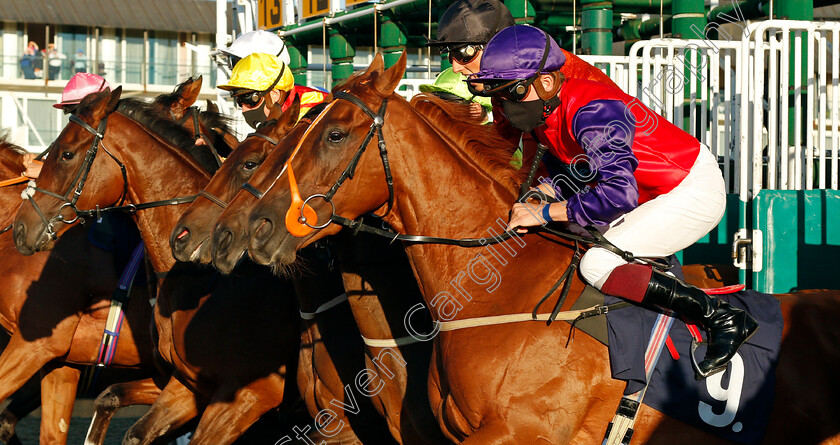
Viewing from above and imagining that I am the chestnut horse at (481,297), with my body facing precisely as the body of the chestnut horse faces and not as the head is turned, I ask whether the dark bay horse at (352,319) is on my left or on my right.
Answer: on my right

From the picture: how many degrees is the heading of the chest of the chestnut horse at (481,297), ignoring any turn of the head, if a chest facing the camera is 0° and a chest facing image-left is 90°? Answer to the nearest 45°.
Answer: approximately 90°

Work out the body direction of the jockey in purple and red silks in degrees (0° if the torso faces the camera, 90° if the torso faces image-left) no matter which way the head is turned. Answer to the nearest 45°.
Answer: approximately 90°

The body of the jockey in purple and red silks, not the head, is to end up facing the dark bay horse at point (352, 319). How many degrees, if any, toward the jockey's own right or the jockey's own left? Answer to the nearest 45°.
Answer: approximately 45° to the jockey's own right

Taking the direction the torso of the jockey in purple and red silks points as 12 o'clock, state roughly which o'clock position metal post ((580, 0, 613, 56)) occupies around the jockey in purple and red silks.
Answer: The metal post is roughly at 3 o'clock from the jockey in purple and red silks.

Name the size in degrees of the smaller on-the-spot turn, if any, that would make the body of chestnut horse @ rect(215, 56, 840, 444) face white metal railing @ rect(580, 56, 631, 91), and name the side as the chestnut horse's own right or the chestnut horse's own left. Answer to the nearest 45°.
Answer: approximately 90° to the chestnut horse's own right
